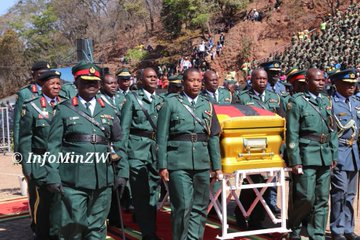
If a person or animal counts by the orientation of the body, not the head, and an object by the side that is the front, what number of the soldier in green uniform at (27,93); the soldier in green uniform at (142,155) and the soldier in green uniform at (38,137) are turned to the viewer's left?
0

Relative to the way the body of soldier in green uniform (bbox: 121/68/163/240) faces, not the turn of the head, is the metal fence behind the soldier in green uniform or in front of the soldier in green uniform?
behind

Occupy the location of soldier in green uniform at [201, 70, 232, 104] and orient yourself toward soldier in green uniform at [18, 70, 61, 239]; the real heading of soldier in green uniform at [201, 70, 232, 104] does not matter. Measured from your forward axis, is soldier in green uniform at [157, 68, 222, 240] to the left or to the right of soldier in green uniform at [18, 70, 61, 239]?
left

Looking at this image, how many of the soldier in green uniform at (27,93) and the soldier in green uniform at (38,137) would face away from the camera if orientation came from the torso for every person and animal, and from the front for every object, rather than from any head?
0

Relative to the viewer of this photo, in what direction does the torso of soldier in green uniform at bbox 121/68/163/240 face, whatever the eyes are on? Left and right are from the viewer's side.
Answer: facing the viewer and to the right of the viewer

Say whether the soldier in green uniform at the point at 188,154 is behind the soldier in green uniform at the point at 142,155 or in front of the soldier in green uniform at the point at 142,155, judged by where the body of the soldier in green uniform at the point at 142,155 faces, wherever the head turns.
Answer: in front

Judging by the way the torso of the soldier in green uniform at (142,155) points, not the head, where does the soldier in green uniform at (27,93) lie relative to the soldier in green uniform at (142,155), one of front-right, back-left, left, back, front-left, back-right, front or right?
back-right
